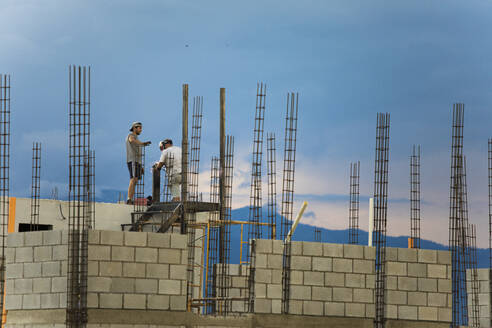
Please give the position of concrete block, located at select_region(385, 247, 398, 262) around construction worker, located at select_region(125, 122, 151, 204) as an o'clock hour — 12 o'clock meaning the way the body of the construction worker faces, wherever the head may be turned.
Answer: The concrete block is roughly at 1 o'clock from the construction worker.

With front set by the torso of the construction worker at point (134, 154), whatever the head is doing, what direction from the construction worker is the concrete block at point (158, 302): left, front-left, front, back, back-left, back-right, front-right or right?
right

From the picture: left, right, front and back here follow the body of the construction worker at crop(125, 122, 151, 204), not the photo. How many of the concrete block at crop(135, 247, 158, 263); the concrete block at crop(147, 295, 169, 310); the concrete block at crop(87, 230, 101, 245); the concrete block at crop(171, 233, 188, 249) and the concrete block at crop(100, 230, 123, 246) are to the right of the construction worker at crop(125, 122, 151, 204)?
5

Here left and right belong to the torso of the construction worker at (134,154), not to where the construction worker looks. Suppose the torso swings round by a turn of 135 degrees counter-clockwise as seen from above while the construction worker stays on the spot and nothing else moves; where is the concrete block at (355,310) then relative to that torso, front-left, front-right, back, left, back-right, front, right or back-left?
back

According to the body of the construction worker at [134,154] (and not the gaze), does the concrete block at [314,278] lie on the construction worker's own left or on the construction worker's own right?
on the construction worker's own right

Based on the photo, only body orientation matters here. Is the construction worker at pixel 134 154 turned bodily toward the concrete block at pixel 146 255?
no

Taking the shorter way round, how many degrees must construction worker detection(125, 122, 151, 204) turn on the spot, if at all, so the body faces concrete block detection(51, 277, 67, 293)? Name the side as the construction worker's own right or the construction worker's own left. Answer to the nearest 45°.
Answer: approximately 90° to the construction worker's own right

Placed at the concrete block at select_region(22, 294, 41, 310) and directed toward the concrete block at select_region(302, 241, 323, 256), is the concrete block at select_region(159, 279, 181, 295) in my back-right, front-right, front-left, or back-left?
front-right

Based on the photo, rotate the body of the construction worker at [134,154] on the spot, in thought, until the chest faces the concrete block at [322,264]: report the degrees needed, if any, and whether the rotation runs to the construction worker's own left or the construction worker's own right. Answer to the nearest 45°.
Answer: approximately 45° to the construction worker's own right

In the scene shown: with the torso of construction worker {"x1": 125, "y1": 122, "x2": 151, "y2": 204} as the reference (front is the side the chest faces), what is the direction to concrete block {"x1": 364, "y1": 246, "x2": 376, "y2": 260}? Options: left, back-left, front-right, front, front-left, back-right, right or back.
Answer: front-right

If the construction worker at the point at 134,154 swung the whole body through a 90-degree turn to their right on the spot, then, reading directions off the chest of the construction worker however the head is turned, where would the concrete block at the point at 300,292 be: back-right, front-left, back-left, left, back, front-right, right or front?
front-left

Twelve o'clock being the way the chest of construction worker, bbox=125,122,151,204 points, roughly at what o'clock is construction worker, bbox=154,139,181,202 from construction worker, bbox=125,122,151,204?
construction worker, bbox=154,139,181,202 is roughly at 11 o'clock from construction worker, bbox=125,122,151,204.

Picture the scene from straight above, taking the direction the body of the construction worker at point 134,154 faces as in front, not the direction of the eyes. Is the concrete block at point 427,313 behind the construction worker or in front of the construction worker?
in front

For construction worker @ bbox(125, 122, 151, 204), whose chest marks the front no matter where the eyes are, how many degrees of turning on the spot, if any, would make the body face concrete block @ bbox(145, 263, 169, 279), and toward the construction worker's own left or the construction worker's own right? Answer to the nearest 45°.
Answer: approximately 90° to the construction worker's own right

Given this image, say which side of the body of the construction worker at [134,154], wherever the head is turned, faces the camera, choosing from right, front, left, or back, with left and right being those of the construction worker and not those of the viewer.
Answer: right

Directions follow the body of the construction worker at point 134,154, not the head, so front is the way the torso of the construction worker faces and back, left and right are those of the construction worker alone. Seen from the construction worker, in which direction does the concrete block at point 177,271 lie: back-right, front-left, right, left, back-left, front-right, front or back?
right

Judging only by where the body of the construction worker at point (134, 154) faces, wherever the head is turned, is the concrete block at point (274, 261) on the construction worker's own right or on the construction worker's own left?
on the construction worker's own right

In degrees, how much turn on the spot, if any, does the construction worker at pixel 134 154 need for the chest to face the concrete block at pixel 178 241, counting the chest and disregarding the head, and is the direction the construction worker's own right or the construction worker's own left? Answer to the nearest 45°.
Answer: approximately 90° to the construction worker's own right
